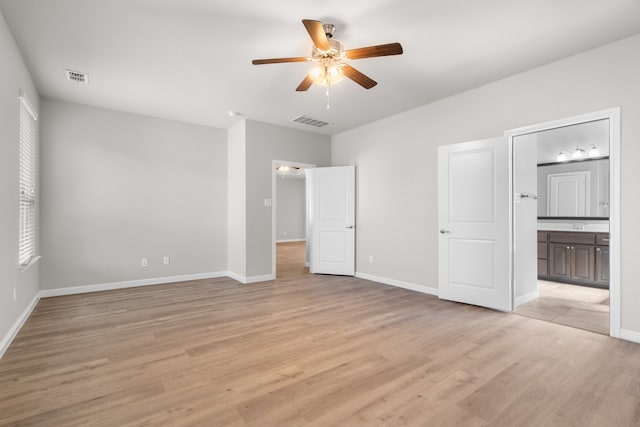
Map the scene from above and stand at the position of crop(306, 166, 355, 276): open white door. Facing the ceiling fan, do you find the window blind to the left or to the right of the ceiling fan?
right

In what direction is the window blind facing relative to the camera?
to the viewer's right

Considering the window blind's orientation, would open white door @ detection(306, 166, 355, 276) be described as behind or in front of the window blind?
in front

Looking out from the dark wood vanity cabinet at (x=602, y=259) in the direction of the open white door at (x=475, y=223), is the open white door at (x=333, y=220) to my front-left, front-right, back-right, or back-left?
front-right

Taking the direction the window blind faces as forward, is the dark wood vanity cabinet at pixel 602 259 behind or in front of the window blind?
in front

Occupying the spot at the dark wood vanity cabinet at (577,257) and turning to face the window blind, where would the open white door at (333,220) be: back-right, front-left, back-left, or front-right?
front-right

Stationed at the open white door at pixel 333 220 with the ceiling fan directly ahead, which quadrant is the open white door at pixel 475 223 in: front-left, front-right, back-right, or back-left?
front-left

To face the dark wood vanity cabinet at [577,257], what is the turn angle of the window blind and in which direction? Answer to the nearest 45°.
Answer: approximately 45° to its right
